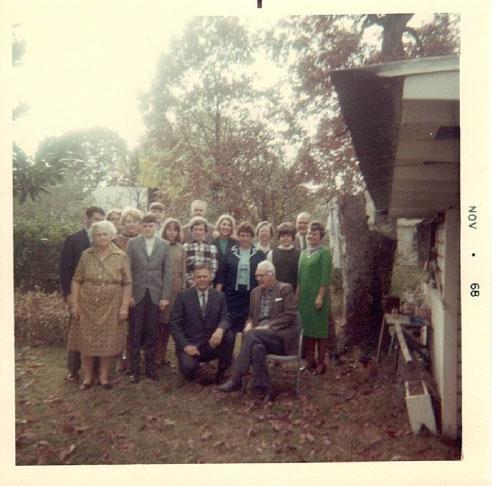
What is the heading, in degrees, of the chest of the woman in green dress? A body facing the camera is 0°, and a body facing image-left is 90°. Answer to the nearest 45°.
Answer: approximately 45°

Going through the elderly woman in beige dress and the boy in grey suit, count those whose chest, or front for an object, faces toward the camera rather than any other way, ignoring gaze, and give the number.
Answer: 2

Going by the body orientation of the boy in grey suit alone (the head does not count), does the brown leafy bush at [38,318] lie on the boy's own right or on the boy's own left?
on the boy's own right

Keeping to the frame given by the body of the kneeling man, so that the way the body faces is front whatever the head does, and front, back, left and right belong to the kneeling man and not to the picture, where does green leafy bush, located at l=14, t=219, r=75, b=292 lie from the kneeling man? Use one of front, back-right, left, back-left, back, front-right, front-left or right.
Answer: right
